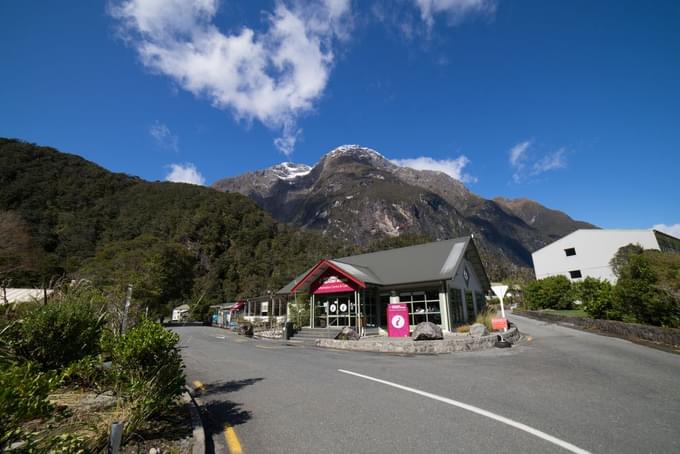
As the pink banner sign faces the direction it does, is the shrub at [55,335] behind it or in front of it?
in front

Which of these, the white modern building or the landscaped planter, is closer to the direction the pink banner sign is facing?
the landscaped planter

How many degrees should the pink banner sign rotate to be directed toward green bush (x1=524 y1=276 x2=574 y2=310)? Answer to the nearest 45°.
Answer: approximately 135° to its left

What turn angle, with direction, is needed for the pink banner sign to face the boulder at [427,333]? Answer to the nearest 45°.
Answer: approximately 45° to its left

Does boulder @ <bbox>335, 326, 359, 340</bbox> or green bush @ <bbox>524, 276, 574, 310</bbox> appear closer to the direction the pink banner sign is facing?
the boulder

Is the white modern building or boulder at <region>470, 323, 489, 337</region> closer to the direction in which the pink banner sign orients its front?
the boulder

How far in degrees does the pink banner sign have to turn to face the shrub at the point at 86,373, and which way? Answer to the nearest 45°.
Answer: approximately 45° to its right

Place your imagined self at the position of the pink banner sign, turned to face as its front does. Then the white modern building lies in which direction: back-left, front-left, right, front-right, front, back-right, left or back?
back-left

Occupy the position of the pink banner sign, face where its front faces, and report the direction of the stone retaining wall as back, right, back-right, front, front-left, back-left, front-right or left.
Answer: left

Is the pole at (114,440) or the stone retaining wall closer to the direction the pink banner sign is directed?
the pole

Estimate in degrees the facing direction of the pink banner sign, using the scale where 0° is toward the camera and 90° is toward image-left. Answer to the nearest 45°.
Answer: approximately 0°

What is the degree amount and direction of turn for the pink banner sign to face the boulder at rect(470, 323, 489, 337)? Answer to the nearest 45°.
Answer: approximately 90° to its left
